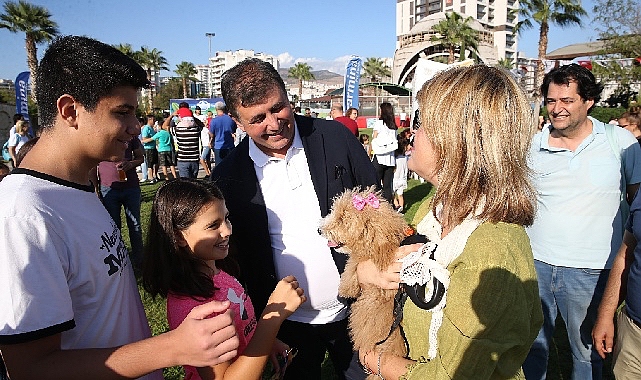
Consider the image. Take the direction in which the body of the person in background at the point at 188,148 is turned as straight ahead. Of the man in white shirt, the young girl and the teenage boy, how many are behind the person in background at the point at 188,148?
3

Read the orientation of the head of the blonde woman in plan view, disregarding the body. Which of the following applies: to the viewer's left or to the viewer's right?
to the viewer's left

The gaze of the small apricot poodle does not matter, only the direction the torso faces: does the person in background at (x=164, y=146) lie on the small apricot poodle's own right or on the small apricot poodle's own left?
on the small apricot poodle's own right

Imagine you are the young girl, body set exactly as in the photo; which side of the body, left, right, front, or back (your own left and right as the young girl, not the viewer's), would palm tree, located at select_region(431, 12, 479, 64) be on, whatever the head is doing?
left

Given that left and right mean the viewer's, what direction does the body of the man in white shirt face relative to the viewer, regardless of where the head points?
facing the viewer

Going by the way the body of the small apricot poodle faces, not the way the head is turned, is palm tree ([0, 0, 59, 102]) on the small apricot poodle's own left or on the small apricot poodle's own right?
on the small apricot poodle's own right

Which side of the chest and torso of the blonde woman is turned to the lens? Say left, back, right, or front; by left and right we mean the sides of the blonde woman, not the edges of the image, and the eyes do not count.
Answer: left

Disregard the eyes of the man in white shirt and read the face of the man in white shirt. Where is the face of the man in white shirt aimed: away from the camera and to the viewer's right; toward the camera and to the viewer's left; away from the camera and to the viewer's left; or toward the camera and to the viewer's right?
toward the camera and to the viewer's right

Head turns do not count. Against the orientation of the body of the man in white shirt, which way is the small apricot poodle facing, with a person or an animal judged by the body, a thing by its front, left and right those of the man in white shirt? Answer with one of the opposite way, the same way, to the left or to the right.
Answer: to the right

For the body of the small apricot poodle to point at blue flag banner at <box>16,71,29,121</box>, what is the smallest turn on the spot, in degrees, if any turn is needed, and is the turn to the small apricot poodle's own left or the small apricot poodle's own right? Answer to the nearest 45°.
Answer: approximately 45° to the small apricot poodle's own right

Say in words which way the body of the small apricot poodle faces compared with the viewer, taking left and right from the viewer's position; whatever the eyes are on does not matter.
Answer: facing to the left of the viewer
